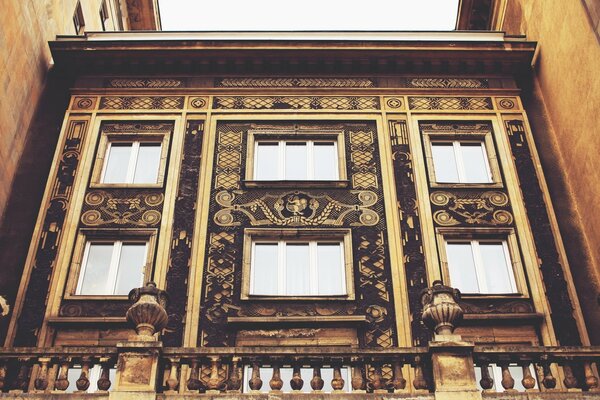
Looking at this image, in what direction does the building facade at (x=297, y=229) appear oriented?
toward the camera
